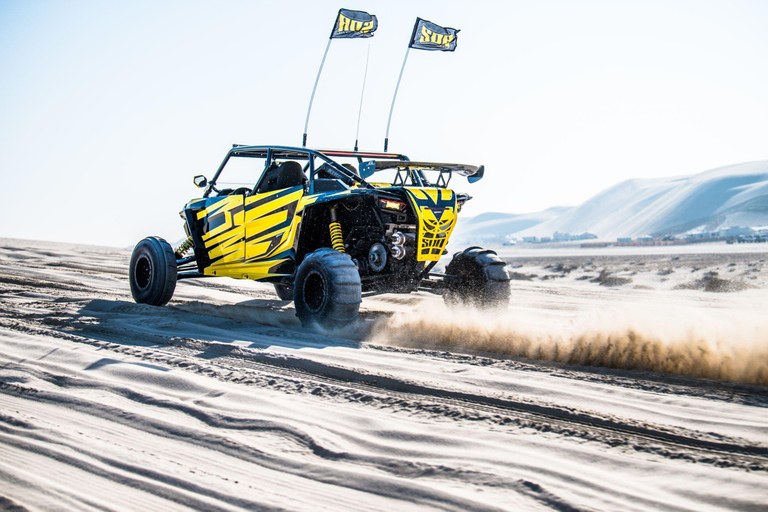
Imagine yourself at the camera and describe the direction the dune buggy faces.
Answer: facing away from the viewer and to the left of the viewer

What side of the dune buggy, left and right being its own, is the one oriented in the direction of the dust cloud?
back
